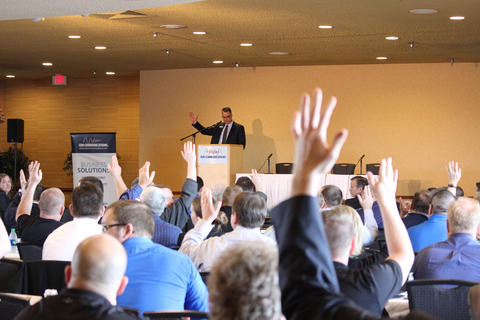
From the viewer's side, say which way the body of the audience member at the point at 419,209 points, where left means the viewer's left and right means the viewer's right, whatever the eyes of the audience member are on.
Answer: facing away from the viewer

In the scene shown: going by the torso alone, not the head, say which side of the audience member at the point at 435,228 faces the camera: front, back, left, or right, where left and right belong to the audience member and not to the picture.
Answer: back

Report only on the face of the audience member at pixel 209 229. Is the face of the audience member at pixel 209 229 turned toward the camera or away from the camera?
away from the camera

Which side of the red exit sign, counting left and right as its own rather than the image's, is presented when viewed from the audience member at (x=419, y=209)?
front

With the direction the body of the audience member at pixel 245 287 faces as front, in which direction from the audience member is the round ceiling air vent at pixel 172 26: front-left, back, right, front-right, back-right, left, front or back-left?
front

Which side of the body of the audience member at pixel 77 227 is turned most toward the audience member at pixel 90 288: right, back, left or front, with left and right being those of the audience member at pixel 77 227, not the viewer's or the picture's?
back

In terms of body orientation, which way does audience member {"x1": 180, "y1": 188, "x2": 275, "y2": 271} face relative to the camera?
away from the camera

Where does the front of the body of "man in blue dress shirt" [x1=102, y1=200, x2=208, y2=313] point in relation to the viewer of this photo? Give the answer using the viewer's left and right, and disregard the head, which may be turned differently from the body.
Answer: facing away from the viewer and to the left of the viewer

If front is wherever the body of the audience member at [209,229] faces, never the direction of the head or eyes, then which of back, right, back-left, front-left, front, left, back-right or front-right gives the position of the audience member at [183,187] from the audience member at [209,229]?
front

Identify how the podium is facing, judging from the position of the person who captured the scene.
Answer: facing the viewer and to the left of the viewer

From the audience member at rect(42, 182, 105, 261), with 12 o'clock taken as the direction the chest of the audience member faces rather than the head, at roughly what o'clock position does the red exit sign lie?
The red exit sign is roughly at 12 o'clock from the audience member.

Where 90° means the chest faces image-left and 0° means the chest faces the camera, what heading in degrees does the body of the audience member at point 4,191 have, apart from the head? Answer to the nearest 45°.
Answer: approximately 315°

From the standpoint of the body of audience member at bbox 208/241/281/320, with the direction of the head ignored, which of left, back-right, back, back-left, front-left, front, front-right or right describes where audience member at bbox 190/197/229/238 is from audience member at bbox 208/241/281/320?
front

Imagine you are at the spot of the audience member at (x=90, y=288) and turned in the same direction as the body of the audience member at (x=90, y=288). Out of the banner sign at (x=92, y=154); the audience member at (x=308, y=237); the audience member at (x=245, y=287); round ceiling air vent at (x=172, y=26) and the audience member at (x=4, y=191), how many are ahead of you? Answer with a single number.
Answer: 3

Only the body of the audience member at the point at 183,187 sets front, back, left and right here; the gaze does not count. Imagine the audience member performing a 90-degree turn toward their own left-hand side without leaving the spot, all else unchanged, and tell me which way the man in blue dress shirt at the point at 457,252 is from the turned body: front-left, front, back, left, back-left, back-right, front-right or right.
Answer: back-left

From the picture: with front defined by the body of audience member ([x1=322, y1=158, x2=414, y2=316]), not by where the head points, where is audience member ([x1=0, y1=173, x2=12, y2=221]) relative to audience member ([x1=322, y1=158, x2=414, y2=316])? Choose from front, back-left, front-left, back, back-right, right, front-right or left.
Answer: front-left

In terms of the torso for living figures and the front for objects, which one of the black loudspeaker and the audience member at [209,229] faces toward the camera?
the black loudspeaker

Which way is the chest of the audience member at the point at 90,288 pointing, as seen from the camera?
away from the camera

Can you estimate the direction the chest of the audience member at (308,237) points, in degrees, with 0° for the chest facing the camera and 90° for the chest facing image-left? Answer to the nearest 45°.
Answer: approximately 180°
